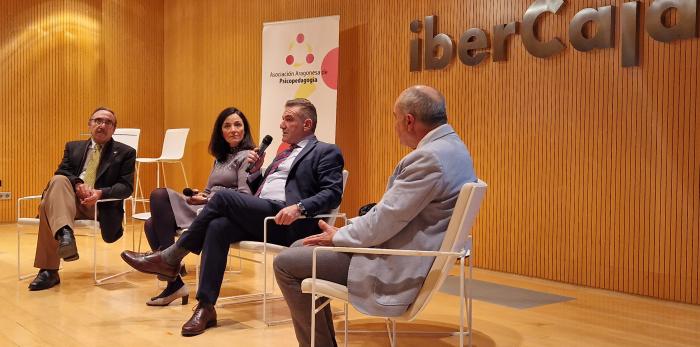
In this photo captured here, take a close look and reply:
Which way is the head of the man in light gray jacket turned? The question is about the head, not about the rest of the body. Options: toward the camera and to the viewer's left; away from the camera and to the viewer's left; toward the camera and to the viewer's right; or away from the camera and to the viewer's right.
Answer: away from the camera and to the viewer's left

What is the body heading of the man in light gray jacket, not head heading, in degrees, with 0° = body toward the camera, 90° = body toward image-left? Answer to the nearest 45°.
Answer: approximately 90°

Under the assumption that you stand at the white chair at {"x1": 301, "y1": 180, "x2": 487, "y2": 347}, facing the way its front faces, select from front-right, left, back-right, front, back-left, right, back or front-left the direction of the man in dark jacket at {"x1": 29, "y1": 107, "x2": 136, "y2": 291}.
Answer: front-right

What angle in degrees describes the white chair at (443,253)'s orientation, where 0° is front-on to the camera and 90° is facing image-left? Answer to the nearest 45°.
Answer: approximately 90°

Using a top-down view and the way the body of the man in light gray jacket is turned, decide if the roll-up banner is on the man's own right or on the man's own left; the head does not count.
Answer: on the man's own right
